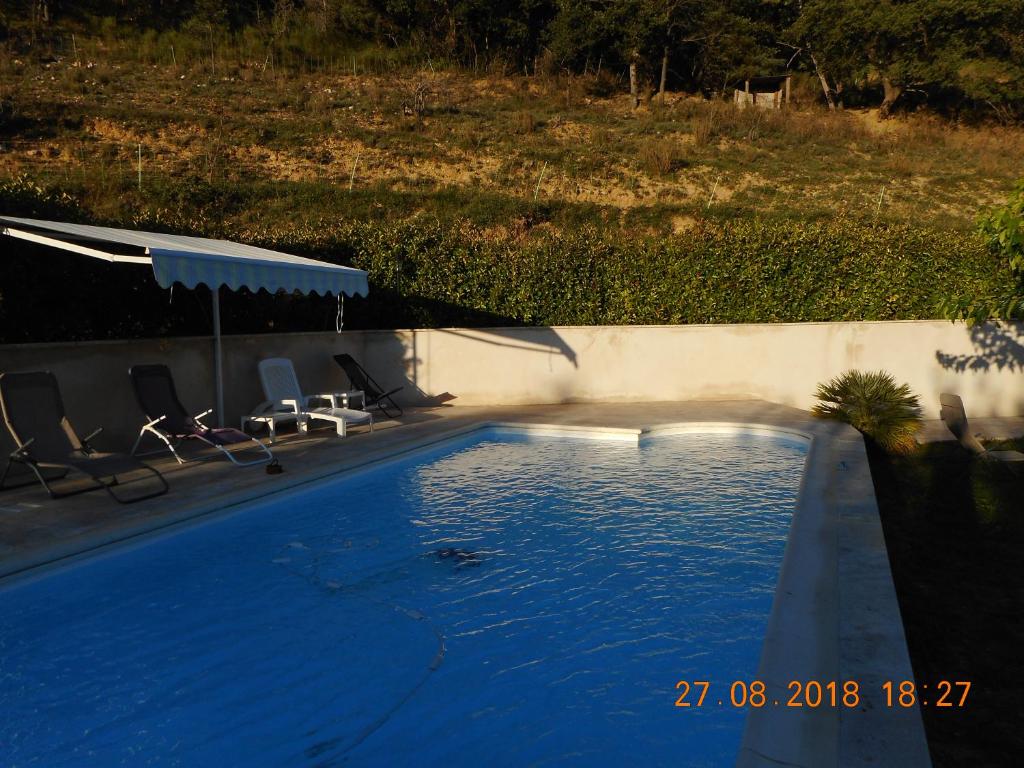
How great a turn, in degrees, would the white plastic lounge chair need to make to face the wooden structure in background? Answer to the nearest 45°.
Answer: approximately 90° to its left

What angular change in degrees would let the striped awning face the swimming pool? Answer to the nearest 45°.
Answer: approximately 45° to its right

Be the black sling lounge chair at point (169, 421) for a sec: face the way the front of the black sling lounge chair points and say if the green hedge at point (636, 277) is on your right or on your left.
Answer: on your left

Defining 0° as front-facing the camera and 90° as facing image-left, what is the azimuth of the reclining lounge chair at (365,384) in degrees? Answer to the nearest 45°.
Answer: approximately 315°

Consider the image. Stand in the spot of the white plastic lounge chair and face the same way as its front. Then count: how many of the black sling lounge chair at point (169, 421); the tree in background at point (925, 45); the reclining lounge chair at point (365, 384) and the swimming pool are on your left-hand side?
2

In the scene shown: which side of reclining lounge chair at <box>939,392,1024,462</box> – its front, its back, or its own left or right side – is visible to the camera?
right

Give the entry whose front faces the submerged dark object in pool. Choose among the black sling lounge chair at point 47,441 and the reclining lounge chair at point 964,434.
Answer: the black sling lounge chair

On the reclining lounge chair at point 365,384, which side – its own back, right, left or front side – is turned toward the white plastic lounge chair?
right

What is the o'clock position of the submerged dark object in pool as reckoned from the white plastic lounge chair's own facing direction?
The submerged dark object in pool is roughly at 1 o'clock from the white plastic lounge chair.
